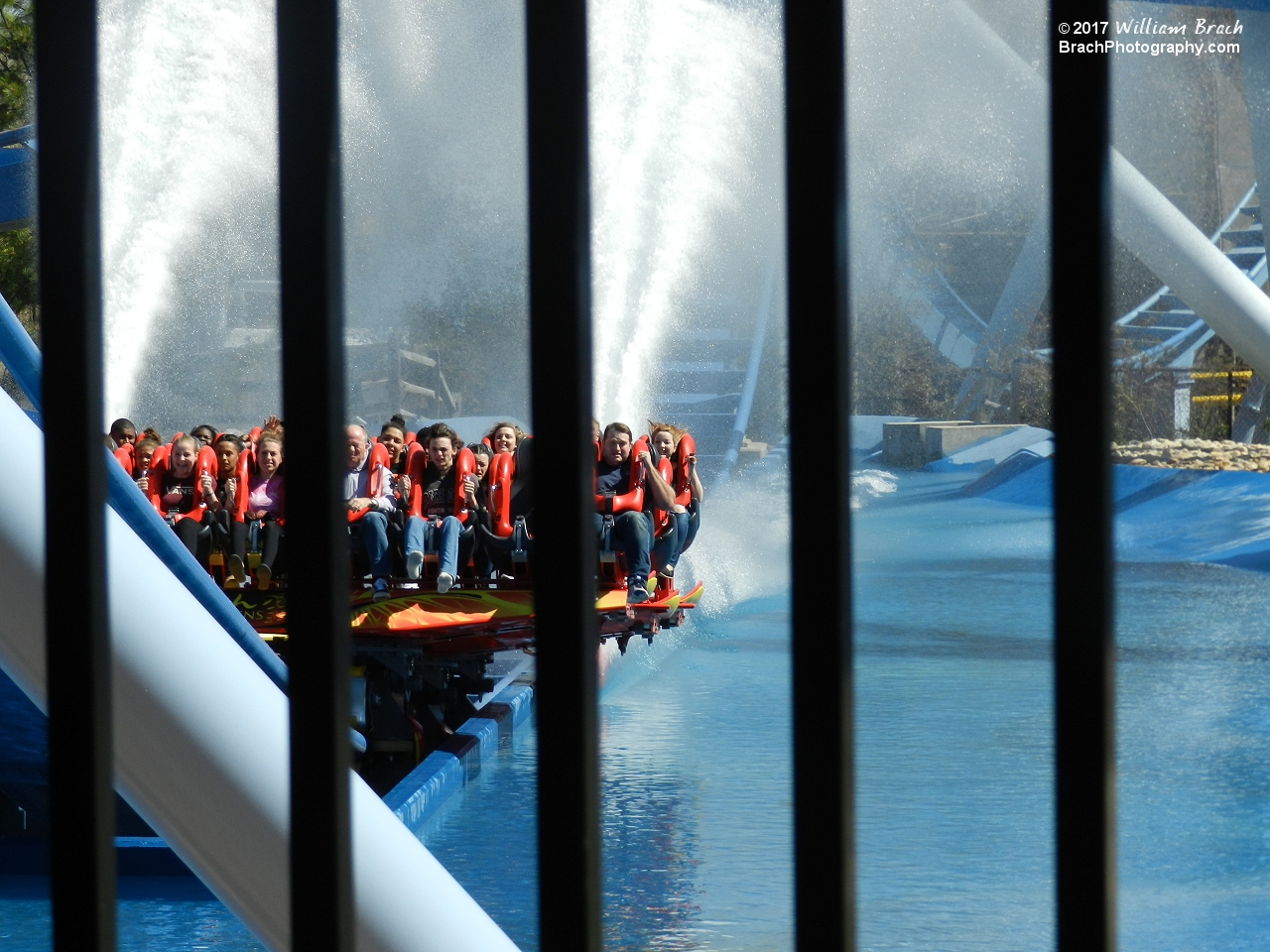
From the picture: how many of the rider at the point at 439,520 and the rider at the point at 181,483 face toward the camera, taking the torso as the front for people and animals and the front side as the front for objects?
2

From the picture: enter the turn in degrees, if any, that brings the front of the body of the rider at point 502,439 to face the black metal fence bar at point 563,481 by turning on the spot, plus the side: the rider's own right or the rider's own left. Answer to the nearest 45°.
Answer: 0° — they already face it

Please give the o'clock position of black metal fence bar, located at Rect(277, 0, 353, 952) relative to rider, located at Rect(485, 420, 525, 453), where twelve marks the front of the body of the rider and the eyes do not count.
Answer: The black metal fence bar is roughly at 12 o'clock from the rider.

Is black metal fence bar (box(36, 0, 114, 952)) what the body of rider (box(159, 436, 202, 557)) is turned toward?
yes

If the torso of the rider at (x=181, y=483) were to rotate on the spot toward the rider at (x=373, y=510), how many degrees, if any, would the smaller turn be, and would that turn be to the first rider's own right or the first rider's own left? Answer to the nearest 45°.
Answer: approximately 45° to the first rider's own left

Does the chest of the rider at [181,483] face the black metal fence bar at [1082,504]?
yes

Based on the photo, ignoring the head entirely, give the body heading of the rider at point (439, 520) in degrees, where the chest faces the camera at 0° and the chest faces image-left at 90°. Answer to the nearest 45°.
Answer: approximately 0°
